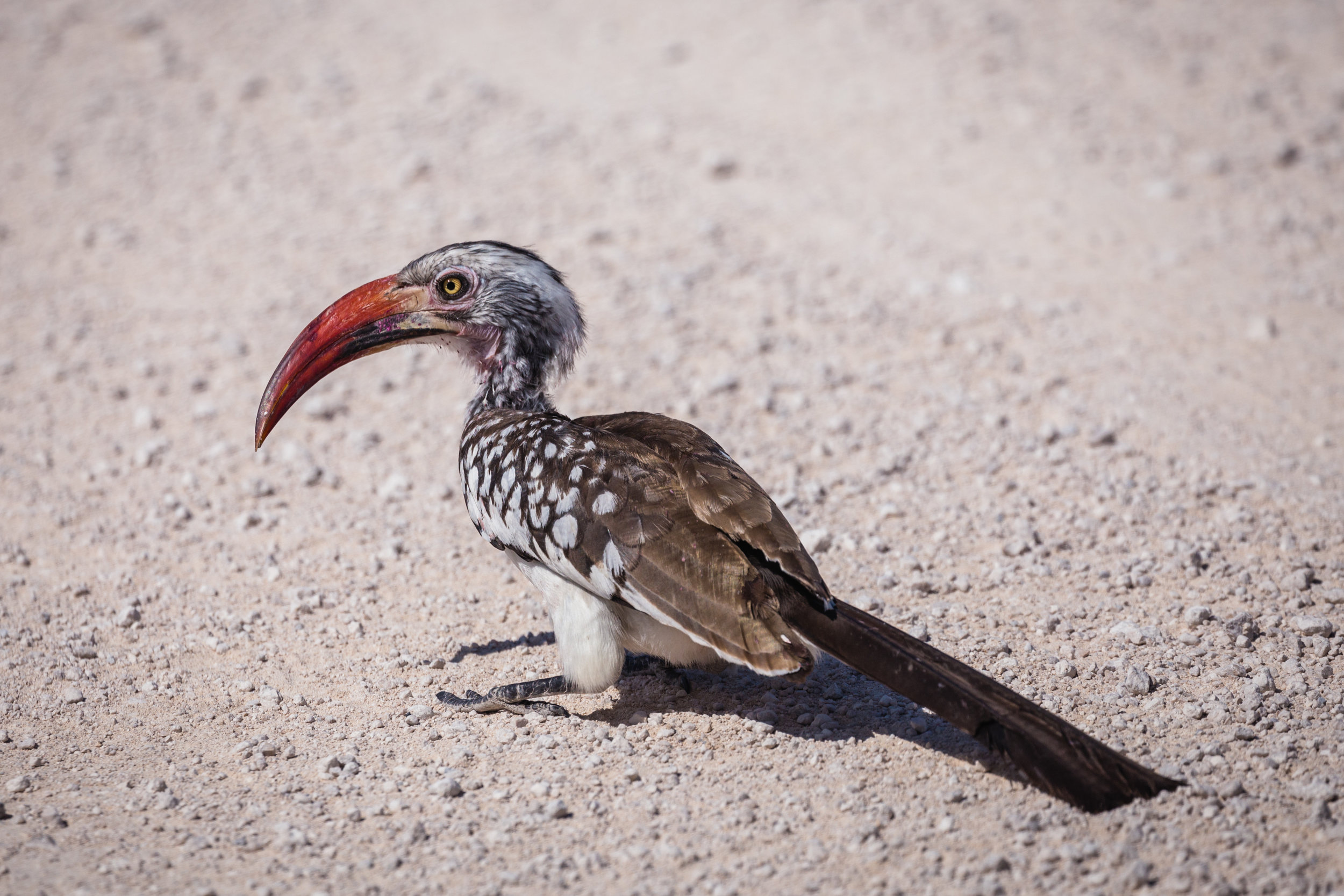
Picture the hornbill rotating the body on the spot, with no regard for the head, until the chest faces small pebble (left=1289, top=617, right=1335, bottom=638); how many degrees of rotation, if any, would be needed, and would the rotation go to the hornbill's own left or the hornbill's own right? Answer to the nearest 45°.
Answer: approximately 180°

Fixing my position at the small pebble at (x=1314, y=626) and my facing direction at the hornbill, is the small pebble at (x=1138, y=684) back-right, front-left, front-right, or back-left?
front-left

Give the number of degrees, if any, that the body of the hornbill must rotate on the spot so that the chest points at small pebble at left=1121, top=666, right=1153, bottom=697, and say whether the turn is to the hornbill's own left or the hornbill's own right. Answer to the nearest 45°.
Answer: approximately 180°

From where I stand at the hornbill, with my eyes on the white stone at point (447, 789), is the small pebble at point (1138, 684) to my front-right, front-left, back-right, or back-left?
back-left

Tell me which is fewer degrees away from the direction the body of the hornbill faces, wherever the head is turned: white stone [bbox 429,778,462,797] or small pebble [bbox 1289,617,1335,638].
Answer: the white stone

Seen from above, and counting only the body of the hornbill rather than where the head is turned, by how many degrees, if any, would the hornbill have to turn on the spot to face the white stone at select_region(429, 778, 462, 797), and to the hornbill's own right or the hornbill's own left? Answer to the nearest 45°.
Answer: approximately 45° to the hornbill's own left

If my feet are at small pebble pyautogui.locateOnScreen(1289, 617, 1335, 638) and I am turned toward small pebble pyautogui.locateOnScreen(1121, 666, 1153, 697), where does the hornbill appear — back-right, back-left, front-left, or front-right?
front-right

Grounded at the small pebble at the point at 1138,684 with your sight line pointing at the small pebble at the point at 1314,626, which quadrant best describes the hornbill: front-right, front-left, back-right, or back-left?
back-left

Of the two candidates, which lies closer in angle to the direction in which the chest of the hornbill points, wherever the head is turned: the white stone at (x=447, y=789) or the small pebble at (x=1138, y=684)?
the white stone

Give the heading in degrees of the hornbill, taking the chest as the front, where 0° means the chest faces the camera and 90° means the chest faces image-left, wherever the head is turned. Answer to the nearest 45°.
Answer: approximately 90°

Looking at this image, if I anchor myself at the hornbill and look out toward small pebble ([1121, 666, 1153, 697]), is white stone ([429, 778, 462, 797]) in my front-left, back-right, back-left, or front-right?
back-right
